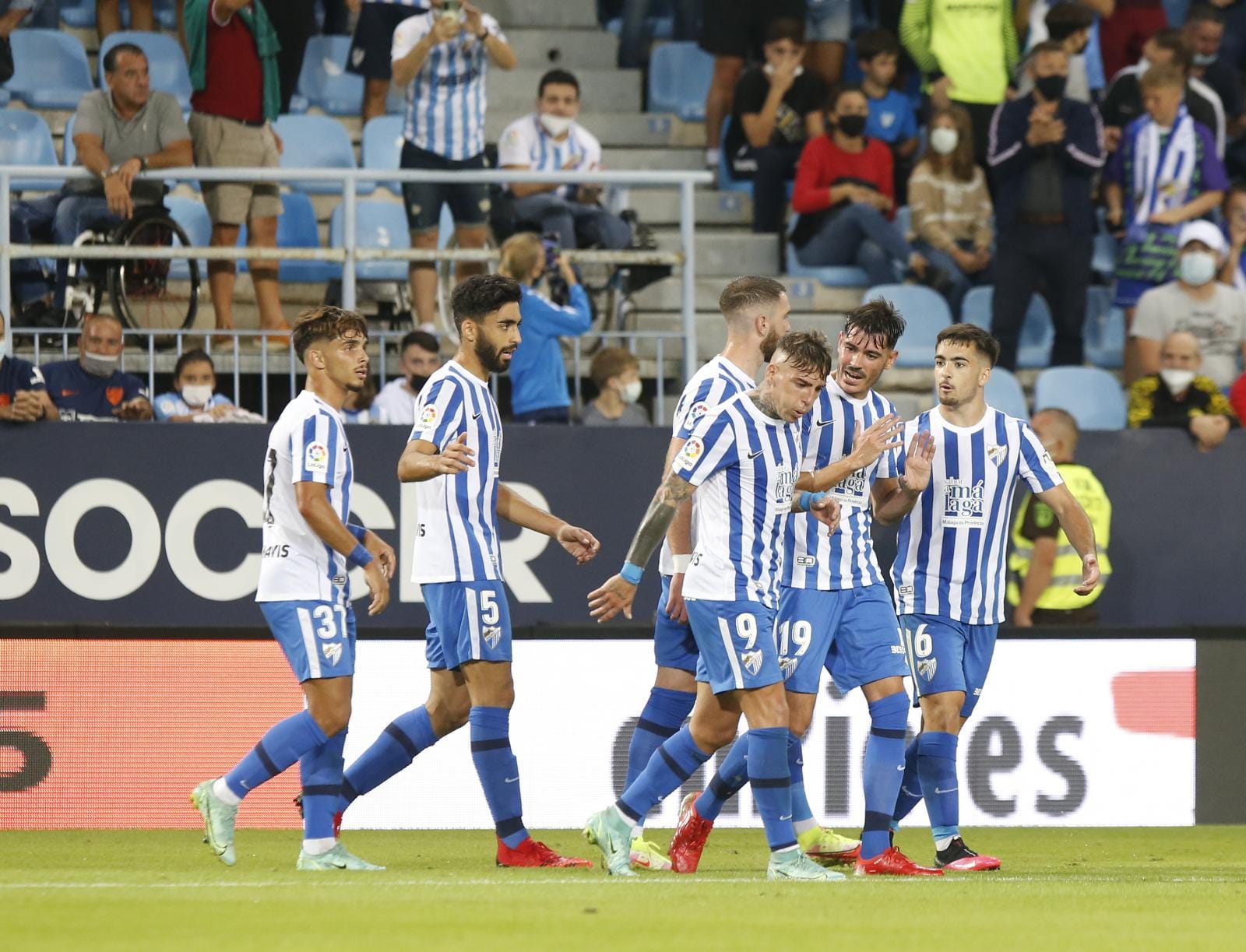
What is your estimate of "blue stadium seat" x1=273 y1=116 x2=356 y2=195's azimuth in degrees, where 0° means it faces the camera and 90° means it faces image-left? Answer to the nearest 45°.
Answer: approximately 0°

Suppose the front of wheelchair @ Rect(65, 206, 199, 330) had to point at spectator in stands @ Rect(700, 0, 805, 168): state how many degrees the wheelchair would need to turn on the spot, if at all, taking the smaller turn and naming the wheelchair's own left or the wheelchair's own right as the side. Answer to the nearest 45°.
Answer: approximately 180°

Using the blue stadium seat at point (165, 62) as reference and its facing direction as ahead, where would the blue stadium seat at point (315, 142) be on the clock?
the blue stadium seat at point (315, 142) is roughly at 10 o'clock from the blue stadium seat at point (165, 62).

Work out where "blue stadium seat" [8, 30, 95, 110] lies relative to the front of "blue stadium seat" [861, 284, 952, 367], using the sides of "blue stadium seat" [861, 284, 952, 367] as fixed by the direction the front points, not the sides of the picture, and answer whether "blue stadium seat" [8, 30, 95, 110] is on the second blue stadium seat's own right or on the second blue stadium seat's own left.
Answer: on the second blue stadium seat's own right

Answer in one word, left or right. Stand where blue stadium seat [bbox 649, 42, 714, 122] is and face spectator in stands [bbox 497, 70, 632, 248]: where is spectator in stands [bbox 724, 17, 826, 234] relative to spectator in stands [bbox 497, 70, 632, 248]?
left

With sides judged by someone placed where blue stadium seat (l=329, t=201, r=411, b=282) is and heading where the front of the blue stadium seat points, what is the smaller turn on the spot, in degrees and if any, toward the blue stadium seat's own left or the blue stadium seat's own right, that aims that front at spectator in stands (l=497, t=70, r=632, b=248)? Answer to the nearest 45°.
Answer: approximately 45° to the blue stadium seat's own left
